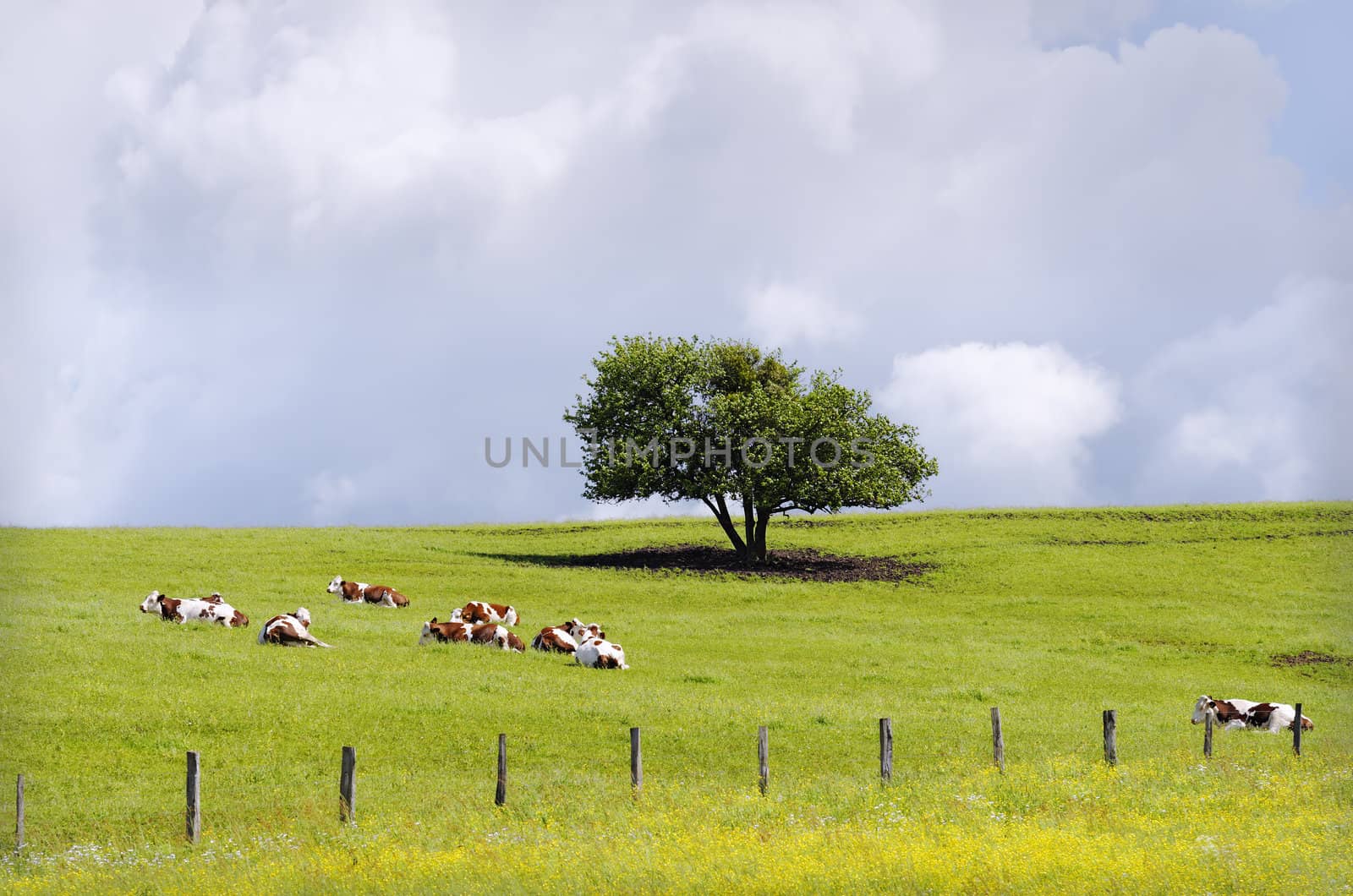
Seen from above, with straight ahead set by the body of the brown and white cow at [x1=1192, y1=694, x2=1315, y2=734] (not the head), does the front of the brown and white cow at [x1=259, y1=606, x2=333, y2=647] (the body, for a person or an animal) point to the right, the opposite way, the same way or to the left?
to the right

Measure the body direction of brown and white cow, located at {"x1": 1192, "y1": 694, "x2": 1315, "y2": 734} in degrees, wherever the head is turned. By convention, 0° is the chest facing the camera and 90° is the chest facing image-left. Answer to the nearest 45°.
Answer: approximately 90°

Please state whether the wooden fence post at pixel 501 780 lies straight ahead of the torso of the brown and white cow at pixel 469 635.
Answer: no

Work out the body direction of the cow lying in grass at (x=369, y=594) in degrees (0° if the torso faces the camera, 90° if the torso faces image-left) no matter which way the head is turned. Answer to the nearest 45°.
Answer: approximately 90°

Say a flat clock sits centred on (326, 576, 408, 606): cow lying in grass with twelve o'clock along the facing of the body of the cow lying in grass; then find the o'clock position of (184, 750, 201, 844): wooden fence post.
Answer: The wooden fence post is roughly at 9 o'clock from the cow lying in grass.

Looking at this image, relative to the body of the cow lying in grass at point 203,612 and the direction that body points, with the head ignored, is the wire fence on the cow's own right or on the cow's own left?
on the cow's own left

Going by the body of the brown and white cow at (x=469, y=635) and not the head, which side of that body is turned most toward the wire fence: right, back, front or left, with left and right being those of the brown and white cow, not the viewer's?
left

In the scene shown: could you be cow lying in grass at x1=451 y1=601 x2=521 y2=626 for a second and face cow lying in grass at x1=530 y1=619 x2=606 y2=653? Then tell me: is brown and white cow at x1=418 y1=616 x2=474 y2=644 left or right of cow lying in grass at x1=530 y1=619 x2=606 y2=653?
right

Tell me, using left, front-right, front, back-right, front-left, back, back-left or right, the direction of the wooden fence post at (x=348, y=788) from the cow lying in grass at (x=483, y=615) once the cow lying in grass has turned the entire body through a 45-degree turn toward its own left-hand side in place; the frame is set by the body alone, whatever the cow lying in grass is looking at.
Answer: front-left

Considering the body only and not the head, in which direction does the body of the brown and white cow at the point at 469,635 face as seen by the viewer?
to the viewer's left

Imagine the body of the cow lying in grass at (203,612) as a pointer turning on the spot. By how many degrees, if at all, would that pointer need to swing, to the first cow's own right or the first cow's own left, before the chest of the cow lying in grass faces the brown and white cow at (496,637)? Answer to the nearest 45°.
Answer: approximately 135° to the first cow's own left

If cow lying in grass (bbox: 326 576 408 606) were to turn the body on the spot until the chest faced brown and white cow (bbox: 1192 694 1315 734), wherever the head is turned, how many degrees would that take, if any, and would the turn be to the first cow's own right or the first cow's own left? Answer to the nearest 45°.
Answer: approximately 135° to the first cow's own left

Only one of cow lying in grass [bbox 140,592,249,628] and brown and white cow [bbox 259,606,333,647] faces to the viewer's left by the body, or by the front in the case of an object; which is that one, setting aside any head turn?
the cow lying in grass

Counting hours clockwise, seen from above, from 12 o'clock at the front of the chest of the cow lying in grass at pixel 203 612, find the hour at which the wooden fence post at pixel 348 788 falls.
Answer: The wooden fence post is roughly at 9 o'clock from the cow lying in grass.

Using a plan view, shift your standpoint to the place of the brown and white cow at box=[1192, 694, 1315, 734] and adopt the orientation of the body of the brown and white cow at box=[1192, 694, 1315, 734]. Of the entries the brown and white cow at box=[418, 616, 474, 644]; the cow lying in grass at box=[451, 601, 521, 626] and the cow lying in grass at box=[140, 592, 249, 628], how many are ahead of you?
3

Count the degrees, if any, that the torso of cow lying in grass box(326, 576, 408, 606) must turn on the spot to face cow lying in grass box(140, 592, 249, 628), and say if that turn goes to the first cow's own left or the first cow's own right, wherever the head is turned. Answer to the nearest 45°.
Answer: approximately 45° to the first cow's own left

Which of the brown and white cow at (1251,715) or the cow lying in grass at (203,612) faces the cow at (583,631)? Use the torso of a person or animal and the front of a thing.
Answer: the brown and white cow

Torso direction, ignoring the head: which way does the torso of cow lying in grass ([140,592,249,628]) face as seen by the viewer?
to the viewer's left

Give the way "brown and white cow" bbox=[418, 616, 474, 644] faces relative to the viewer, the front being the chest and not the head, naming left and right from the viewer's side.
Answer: facing to the left of the viewer

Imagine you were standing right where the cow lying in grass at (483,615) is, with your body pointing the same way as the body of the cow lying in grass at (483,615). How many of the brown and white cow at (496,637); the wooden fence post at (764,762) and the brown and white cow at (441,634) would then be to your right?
0

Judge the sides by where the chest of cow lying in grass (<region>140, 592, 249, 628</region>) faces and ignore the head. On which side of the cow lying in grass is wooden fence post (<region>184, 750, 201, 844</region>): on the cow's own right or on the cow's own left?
on the cow's own left

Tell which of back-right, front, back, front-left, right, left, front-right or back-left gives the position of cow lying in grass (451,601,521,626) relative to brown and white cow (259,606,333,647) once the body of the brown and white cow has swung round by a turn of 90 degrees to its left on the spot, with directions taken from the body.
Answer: right

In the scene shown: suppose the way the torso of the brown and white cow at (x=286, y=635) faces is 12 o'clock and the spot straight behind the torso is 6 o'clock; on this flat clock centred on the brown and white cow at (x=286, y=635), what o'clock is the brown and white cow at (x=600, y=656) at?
the brown and white cow at (x=600, y=656) is roughly at 2 o'clock from the brown and white cow at (x=286, y=635).
